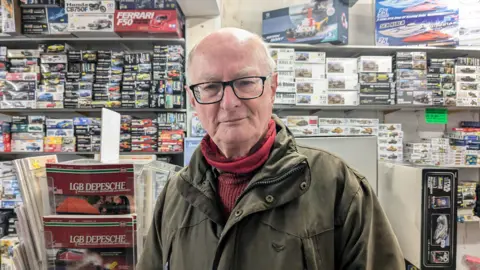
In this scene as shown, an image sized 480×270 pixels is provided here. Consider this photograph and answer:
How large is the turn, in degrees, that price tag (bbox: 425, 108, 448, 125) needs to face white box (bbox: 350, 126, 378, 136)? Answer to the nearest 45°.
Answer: approximately 45° to its right

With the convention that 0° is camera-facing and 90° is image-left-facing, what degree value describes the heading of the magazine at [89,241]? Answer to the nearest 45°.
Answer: approximately 0°

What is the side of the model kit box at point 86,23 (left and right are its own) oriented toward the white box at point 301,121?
left
